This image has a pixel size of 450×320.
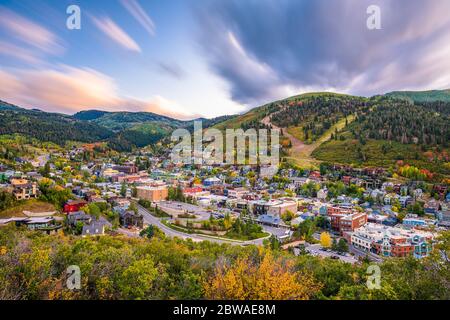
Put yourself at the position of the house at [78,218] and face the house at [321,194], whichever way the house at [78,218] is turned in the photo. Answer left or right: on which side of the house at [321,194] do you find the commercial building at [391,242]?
right

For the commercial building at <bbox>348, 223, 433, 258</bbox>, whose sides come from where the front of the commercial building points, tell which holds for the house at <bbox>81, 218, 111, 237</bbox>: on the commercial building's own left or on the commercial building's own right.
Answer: on the commercial building's own right

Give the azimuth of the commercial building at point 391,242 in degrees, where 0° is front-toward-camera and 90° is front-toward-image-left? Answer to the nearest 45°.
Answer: approximately 0°

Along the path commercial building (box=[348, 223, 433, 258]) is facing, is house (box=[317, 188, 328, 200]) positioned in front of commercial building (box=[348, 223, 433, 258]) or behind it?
behind

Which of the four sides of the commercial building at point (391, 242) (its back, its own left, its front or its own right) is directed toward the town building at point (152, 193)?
right

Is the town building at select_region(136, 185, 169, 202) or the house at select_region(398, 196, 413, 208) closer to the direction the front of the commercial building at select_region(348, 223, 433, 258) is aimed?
the town building

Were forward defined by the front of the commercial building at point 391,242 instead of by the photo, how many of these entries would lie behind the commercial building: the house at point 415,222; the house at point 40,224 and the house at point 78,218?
1

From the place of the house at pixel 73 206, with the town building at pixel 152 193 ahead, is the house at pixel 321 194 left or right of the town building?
right

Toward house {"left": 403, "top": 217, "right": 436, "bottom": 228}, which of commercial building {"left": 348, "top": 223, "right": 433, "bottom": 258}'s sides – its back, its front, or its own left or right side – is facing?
back

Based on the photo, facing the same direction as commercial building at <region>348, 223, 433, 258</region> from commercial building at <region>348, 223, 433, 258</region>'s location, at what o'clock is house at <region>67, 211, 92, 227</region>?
The house is roughly at 2 o'clock from the commercial building.

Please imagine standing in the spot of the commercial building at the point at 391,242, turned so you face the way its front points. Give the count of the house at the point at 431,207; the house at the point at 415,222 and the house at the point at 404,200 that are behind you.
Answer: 3

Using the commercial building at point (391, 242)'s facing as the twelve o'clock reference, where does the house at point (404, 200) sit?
The house is roughly at 6 o'clock from the commercial building.
